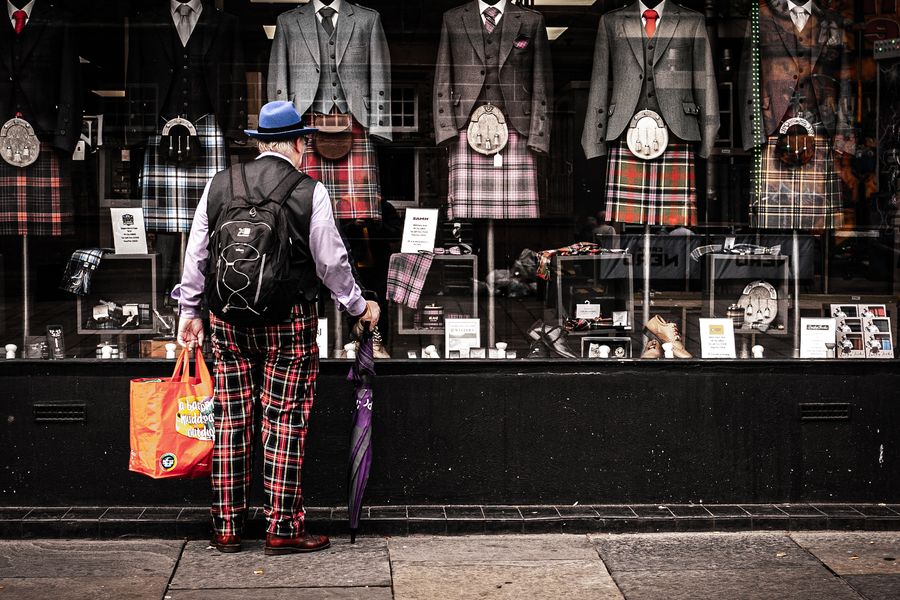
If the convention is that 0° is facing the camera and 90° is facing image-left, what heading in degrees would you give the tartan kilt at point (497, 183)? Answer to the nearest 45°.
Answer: approximately 0°

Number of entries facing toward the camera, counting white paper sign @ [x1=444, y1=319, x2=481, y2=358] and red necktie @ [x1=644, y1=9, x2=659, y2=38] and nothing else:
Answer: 2

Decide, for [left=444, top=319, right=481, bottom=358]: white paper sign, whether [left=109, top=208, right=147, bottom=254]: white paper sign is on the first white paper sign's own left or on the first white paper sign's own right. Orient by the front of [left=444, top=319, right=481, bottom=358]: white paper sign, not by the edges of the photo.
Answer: on the first white paper sign's own right

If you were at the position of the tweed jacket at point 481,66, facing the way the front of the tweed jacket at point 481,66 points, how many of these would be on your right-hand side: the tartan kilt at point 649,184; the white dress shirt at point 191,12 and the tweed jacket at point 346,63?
2

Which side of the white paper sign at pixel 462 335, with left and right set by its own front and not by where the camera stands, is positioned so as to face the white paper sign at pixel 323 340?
right

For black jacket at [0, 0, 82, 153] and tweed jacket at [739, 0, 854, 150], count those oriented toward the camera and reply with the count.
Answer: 2

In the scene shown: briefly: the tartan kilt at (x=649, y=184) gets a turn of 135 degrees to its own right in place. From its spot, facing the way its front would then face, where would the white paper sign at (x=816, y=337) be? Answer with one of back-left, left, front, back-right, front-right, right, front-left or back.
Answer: back-right
